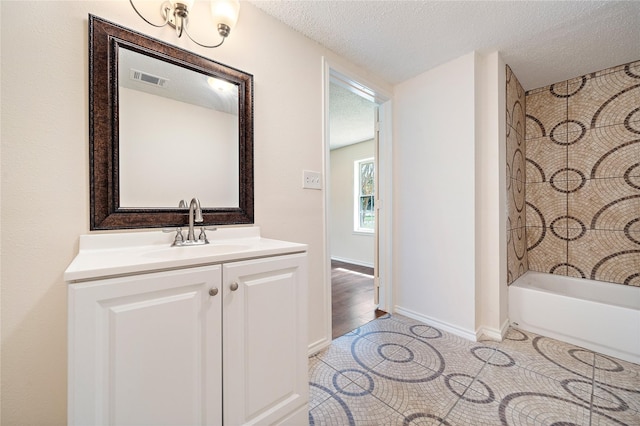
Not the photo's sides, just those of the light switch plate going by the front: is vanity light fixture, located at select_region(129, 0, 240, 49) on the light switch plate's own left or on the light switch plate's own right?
on the light switch plate's own right

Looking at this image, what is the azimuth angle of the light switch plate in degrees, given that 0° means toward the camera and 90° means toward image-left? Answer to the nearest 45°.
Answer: approximately 315°

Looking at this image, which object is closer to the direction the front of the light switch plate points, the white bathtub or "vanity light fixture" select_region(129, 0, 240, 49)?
the white bathtub

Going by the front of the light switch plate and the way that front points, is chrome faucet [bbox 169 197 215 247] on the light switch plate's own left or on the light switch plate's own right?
on the light switch plate's own right

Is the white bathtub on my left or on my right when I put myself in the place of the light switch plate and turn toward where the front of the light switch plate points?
on my left

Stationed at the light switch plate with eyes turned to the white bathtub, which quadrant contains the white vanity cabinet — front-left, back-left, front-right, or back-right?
back-right

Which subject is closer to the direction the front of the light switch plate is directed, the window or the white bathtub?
the white bathtub

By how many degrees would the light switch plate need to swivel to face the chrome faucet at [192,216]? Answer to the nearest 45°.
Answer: approximately 90° to its right

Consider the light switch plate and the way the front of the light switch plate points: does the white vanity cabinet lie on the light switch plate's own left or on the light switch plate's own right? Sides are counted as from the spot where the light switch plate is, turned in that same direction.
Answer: on the light switch plate's own right

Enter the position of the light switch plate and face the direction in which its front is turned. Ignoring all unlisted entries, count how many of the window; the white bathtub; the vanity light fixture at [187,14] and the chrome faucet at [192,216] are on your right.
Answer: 2

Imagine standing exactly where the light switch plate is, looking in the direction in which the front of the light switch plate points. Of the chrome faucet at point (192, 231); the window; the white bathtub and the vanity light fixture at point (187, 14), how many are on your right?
2

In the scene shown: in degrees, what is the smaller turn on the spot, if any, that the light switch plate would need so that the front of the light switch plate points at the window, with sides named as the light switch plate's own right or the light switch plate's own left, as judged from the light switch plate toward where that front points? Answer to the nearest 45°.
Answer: approximately 135° to the light switch plate's own left
